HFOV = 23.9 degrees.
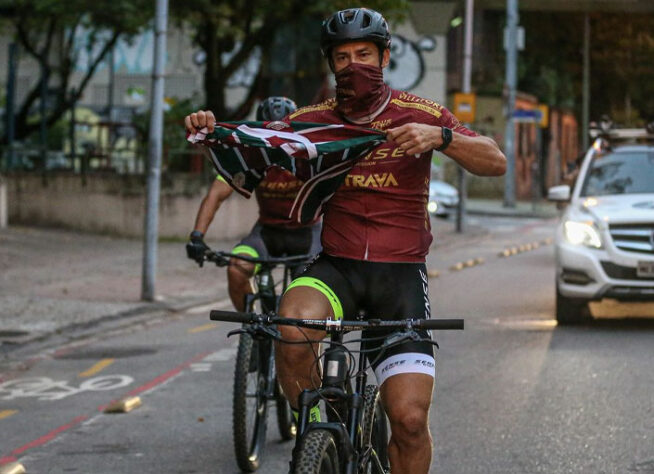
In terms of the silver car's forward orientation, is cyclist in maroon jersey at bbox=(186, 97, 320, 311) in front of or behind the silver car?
in front

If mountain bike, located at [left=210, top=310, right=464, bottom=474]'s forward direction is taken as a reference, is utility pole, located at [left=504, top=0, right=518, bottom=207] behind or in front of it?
behind

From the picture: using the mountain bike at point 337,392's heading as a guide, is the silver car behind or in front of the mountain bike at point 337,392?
behind

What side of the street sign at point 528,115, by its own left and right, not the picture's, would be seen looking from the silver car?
front

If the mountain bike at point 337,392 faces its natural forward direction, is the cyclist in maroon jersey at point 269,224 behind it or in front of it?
behind

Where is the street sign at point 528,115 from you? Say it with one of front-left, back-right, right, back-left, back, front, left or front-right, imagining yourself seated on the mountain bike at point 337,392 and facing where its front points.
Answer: back

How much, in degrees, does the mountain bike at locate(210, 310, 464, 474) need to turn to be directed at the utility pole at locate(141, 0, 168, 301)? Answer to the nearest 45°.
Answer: approximately 180°

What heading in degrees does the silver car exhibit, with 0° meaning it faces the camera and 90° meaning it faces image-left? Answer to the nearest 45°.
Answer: approximately 0°

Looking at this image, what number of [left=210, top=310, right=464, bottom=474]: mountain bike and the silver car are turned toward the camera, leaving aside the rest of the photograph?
2

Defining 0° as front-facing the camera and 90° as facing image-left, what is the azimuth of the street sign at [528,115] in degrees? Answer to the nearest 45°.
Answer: approximately 0°

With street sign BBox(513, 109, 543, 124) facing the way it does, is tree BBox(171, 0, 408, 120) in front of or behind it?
in front

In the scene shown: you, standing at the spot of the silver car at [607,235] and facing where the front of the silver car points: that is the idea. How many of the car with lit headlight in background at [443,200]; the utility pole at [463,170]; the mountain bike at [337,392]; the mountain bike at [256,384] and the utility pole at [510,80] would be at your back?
3

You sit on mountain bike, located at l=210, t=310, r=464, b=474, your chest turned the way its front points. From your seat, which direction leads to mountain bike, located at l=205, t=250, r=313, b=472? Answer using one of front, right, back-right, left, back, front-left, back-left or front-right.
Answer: back
